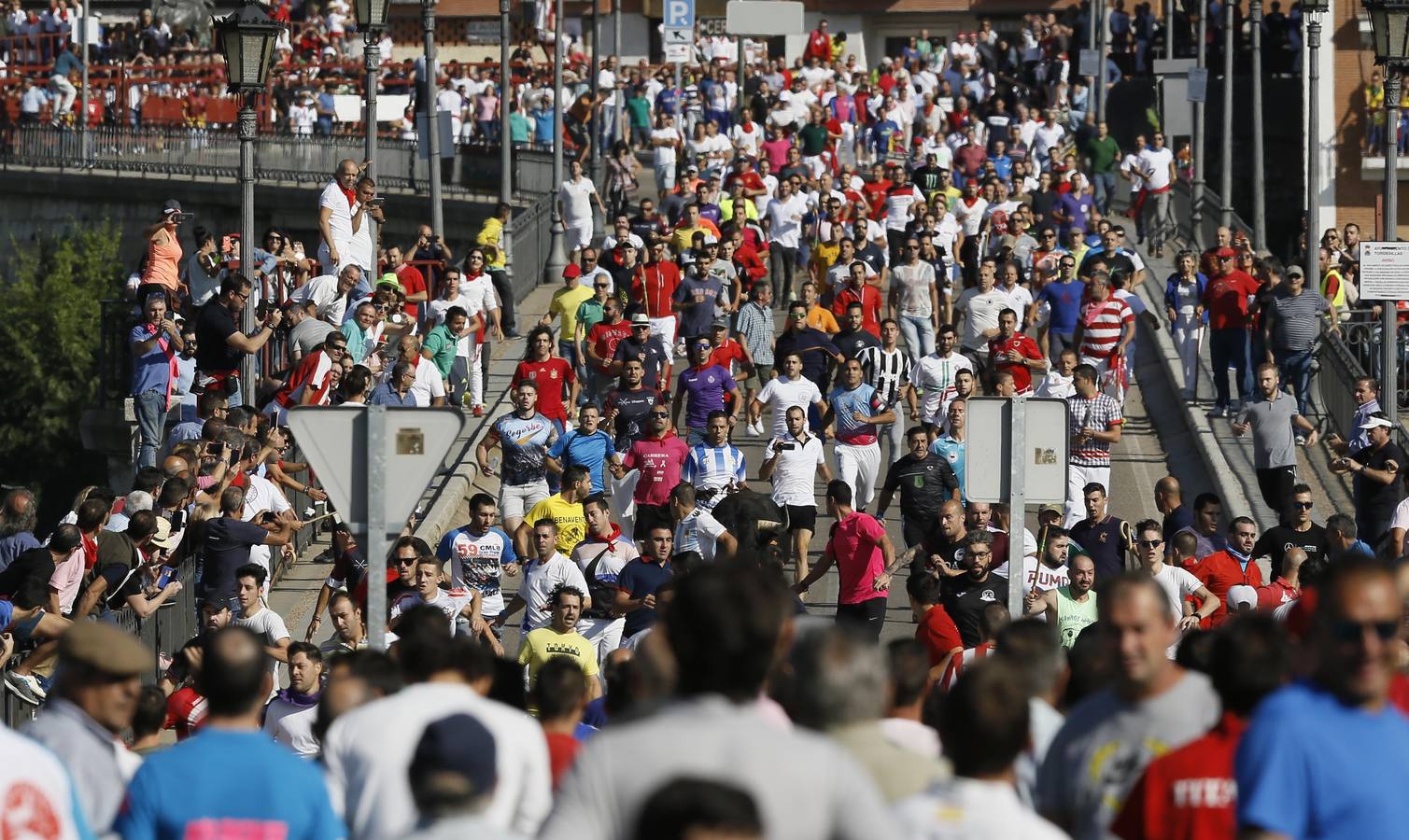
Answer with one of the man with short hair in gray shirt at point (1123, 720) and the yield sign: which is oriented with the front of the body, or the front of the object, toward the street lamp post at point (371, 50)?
the yield sign

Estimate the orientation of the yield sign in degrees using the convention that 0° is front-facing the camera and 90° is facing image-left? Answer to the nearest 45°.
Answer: approximately 180°

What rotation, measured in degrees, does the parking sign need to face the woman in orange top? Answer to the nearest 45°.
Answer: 0° — it already faces them

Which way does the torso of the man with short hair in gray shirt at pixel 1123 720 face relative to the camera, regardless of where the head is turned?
toward the camera

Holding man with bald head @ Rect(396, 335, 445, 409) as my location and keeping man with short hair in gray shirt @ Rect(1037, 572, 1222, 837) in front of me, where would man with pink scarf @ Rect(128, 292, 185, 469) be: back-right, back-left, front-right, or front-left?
front-right

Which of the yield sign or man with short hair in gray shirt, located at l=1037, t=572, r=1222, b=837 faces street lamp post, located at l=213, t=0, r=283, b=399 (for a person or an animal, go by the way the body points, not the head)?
the yield sign

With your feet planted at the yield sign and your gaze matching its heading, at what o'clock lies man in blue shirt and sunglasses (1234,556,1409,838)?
The man in blue shirt and sunglasses is roughly at 5 o'clock from the yield sign.

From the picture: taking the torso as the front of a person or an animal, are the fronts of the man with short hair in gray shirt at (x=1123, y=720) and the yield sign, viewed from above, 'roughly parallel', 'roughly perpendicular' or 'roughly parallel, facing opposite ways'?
roughly parallel, facing opposite ways

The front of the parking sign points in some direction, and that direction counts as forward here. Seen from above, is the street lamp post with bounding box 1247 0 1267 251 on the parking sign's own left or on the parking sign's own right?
on the parking sign's own left

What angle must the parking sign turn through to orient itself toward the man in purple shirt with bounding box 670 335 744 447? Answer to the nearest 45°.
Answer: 0° — it already faces them

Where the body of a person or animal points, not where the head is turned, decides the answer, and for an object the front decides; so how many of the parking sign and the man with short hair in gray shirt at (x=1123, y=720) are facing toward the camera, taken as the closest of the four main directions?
2

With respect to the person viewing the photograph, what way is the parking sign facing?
facing the viewer

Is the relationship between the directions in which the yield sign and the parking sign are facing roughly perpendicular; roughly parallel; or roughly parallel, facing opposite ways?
roughly parallel, facing opposite ways

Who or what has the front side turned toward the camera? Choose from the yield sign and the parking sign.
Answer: the parking sign

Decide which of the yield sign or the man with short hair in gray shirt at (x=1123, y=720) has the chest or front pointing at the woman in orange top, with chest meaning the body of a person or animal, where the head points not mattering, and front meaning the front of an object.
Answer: the yield sign

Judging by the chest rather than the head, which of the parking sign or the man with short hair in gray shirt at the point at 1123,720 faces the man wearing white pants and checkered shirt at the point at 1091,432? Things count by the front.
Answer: the parking sign
